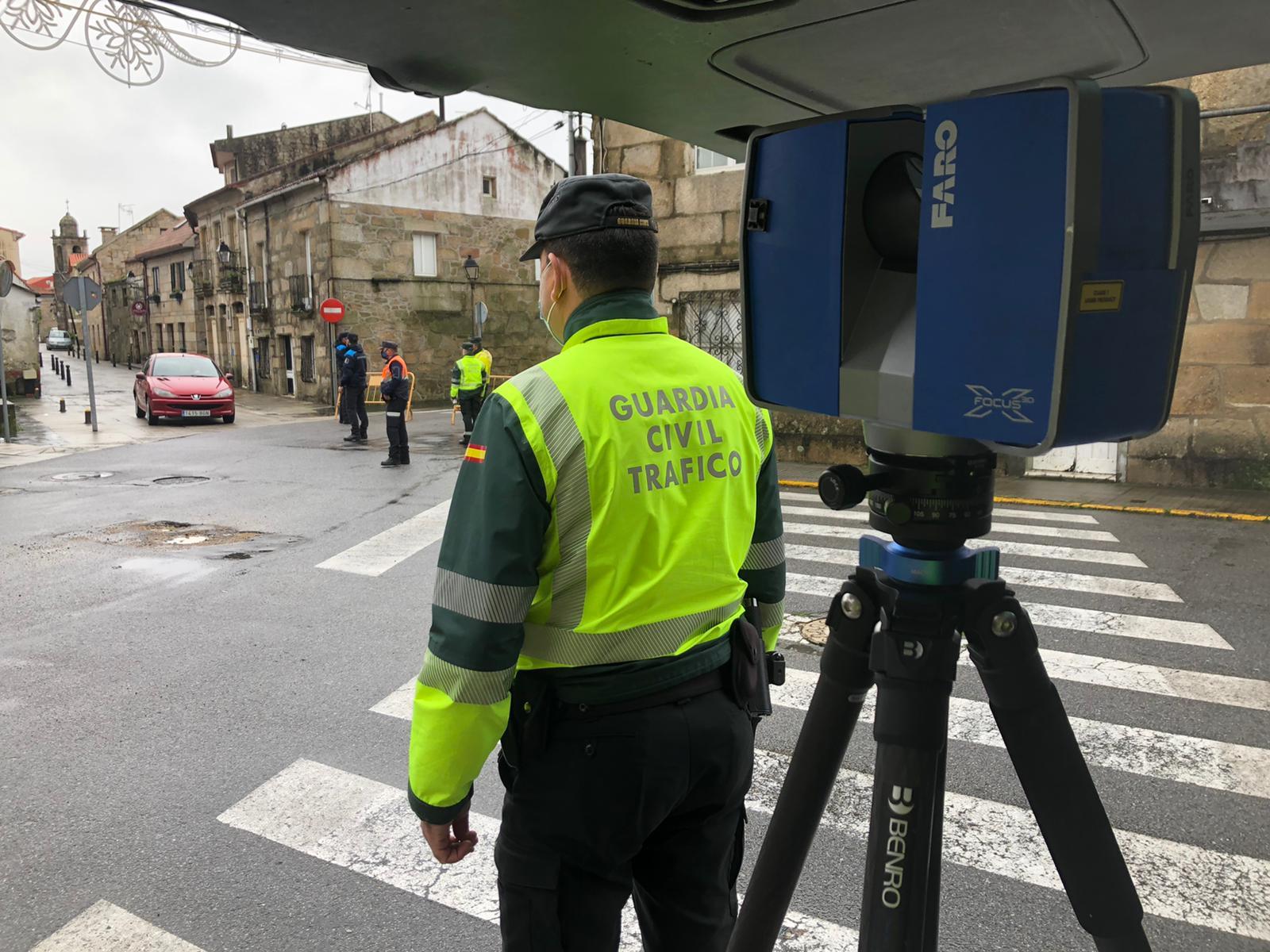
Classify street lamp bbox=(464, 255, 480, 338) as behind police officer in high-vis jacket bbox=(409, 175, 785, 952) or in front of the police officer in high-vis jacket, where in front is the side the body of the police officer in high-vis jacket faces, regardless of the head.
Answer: in front

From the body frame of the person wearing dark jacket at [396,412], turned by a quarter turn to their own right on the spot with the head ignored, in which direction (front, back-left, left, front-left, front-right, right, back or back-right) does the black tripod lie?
back

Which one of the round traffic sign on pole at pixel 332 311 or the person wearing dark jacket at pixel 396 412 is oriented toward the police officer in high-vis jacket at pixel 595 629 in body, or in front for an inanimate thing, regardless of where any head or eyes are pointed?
the round traffic sign on pole

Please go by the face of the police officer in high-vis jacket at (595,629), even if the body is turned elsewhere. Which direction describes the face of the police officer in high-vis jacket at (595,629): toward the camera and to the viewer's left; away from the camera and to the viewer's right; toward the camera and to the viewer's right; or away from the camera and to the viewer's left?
away from the camera and to the viewer's left

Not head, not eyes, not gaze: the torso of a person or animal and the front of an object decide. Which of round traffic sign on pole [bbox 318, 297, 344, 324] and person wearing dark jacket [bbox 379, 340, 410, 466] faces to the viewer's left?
the person wearing dark jacket

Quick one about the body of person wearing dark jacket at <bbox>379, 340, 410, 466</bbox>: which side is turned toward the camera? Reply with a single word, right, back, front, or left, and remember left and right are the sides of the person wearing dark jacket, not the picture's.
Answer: left

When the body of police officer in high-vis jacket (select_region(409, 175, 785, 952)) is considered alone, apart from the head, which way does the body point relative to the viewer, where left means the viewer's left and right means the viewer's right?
facing away from the viewer and to the left of the viewer

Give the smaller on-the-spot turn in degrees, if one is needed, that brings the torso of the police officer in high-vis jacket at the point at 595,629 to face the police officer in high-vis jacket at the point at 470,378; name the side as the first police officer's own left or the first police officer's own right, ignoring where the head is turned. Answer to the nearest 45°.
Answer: approximately 45° to the first police officer's own right

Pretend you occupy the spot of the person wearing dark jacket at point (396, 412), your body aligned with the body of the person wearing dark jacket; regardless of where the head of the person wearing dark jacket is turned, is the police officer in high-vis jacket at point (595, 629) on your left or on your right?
on your left

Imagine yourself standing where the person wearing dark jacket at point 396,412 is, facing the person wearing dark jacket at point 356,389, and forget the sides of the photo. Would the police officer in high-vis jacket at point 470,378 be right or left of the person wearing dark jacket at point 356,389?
right

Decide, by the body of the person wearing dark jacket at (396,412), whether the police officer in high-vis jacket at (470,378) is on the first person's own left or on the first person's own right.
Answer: on the first person's own right

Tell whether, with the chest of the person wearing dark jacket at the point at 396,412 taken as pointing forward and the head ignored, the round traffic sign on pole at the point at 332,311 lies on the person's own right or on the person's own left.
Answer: on the person's own right

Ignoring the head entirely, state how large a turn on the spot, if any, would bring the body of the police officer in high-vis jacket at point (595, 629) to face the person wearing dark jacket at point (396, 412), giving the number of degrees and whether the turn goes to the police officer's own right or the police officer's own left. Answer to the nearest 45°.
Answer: approximately 45° to the police officer's own right

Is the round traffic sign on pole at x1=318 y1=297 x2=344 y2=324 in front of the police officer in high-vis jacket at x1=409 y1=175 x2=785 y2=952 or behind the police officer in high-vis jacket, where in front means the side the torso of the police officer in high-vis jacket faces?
in front

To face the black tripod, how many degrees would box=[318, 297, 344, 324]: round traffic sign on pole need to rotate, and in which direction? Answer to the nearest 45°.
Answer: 0° — it already faces it
